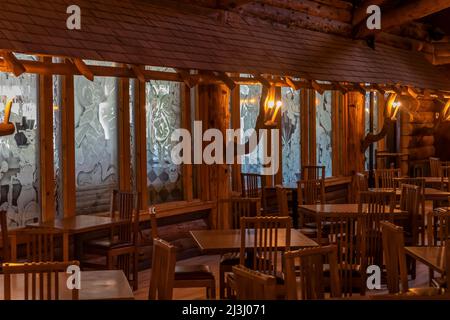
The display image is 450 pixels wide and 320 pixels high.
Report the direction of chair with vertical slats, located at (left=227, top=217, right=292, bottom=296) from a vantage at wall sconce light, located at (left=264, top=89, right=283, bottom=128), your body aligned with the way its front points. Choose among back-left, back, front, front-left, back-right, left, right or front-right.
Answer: front-right

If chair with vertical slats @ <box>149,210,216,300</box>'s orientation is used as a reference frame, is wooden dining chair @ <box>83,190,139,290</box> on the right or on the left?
on its left

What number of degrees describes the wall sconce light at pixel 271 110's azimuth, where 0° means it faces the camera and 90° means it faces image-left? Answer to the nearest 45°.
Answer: approximately 315°

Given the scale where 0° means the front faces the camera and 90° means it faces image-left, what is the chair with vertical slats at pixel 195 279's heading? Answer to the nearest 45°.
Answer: approximately 270°

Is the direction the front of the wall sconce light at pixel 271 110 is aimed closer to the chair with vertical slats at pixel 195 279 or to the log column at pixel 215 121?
the chair with vertical slats

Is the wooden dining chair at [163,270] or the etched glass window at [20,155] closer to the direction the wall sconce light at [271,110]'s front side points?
the wooden dining chair

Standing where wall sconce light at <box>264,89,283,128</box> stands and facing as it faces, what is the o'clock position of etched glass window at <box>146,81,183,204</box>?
The etched glass window is roughly at 4 o'clock from the wall sconce light.

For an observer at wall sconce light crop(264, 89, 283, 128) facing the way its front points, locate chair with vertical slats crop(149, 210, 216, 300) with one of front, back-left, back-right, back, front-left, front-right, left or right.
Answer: front-right
